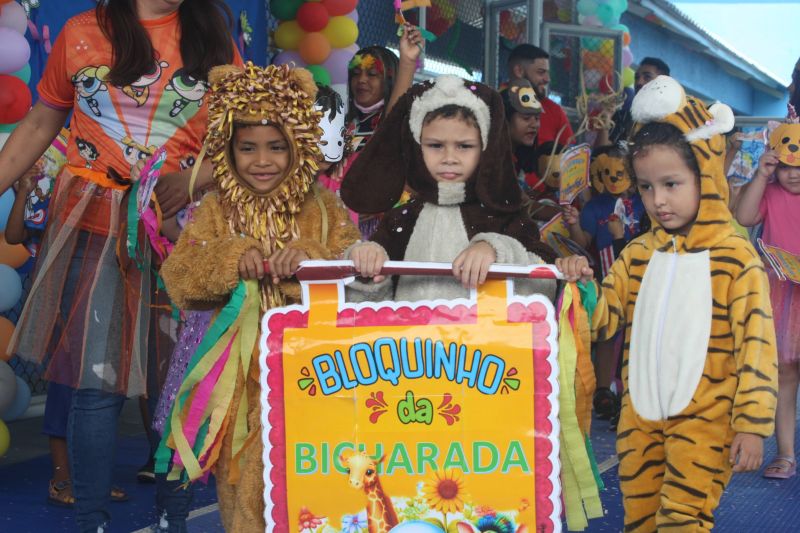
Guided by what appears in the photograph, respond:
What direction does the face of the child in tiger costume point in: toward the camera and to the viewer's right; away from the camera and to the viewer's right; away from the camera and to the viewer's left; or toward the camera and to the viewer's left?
toward the camera and to the viewer's left

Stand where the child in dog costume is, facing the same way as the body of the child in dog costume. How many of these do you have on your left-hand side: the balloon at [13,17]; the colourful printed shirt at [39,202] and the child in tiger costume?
1

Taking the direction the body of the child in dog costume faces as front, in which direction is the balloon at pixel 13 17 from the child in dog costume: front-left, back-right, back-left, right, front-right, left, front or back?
back-right

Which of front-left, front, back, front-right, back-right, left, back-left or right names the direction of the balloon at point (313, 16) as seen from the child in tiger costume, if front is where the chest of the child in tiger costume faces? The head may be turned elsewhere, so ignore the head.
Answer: right

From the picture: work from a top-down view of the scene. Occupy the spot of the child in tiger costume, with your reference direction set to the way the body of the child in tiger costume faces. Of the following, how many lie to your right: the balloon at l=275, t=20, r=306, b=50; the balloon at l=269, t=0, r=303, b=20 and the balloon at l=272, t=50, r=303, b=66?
3

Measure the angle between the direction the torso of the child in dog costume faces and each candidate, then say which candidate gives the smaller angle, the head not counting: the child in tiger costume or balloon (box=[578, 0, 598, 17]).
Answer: the child in tiger costume

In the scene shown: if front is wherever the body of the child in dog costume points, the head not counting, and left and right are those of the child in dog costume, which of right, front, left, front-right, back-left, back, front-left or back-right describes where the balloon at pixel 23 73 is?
back-right

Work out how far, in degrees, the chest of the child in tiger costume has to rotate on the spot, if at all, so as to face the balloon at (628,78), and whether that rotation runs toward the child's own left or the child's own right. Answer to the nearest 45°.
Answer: approximately 135° to the child's own right

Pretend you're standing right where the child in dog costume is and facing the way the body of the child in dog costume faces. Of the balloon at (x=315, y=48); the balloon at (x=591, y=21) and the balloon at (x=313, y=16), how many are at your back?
3

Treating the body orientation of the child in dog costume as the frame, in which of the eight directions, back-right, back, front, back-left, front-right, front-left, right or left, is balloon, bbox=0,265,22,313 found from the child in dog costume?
back-right

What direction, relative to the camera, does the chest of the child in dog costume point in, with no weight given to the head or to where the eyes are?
toward the camera

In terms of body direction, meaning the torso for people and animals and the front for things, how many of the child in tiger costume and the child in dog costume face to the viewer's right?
0

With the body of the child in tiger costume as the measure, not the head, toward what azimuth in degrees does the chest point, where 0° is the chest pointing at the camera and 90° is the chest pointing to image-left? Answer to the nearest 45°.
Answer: approximately 45°
